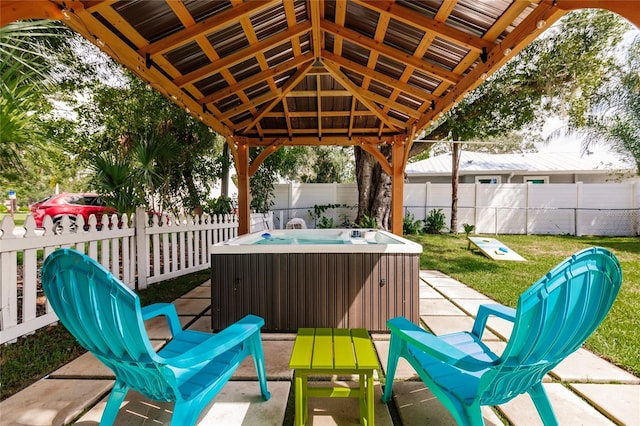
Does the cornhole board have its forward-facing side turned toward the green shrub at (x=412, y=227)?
no

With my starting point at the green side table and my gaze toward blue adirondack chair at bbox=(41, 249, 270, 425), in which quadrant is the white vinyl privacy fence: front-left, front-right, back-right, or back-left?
back-right

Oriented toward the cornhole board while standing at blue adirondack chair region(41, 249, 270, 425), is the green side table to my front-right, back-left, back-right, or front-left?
front-right

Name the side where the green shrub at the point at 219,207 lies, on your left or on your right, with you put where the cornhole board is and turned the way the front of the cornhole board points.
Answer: on your right

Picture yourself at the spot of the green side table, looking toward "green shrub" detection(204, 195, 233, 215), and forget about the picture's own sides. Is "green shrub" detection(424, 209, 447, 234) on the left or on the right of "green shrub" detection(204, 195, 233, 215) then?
right

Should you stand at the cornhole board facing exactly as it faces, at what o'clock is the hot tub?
The hot tub is roughly at 2 o'clock from the cornhole board.

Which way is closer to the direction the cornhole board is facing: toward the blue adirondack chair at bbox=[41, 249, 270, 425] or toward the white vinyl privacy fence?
the blue adirondack chair

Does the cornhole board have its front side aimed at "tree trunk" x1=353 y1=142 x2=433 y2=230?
no
